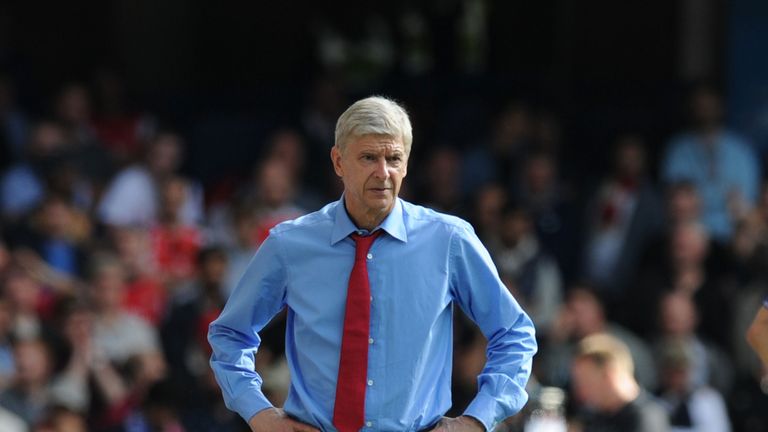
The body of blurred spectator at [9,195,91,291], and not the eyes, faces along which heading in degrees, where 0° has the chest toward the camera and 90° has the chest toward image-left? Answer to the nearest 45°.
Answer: approximately 0°

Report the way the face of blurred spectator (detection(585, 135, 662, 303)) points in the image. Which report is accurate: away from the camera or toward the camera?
toward the camera

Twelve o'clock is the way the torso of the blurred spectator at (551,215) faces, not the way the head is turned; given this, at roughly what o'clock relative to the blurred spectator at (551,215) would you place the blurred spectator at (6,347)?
the blurred spectator at (6,347) is roughly at 2 o'clock from the blurred spectator at (551,215).

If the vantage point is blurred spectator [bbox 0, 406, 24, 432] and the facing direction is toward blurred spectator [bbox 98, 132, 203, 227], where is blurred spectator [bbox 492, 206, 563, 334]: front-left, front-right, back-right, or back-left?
front-right

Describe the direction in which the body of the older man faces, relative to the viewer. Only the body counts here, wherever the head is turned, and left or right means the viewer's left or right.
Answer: facing the viewer

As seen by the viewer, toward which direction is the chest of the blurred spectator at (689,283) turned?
toward the camera

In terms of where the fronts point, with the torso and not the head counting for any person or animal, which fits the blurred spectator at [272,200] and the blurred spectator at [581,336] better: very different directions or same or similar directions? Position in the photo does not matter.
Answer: same or similar directions

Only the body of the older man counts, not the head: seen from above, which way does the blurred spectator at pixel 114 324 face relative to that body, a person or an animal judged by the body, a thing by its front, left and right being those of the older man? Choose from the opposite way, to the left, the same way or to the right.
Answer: the same way

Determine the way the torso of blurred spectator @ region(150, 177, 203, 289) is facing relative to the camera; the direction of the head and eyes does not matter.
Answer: toward the camera

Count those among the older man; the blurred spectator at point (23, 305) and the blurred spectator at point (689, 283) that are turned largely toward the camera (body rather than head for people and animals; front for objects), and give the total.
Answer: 3

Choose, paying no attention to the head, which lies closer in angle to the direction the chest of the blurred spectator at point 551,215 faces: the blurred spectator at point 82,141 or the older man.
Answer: the older man

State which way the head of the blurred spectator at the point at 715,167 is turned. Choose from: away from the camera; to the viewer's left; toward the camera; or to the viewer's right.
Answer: toward the camera

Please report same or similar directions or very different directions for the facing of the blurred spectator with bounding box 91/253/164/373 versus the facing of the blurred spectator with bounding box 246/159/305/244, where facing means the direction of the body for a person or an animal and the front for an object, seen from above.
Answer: same or similar directions

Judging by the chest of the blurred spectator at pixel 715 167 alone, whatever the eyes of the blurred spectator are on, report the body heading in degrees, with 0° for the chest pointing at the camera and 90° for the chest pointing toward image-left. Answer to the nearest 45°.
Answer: approximately 0°

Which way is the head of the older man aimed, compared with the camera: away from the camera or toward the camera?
toward the camera

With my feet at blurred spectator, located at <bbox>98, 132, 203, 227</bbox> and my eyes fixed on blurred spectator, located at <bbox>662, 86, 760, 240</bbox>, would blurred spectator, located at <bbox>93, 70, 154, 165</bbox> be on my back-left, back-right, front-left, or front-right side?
back-left

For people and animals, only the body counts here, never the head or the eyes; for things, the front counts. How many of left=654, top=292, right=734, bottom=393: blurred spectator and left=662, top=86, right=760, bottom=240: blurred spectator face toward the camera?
2

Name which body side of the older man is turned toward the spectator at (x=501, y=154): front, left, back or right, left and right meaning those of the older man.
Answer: back
